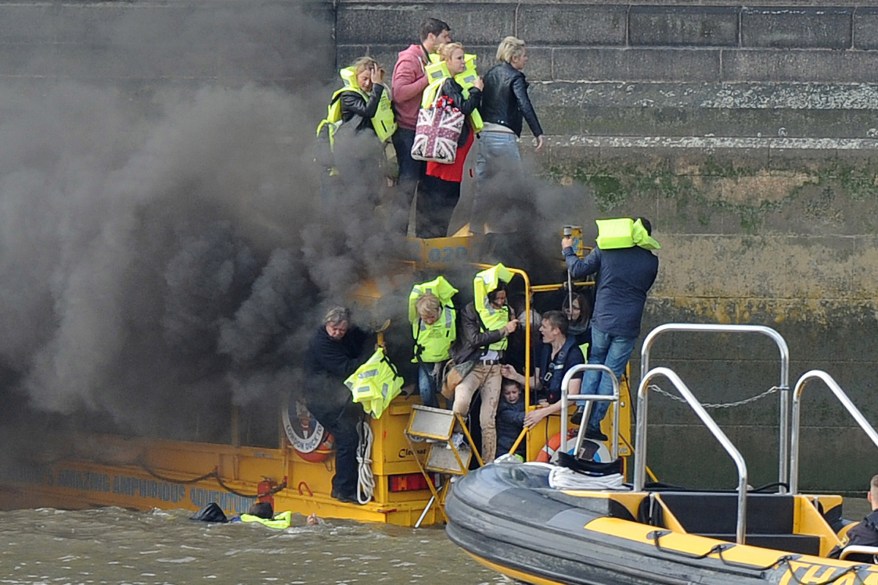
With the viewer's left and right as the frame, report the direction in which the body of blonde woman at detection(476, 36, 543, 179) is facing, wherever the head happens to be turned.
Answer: facing away from the viewer and to the right of the viewer

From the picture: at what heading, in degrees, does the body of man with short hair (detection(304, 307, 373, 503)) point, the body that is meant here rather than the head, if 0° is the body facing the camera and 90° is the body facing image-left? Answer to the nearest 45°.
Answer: approximately 315°

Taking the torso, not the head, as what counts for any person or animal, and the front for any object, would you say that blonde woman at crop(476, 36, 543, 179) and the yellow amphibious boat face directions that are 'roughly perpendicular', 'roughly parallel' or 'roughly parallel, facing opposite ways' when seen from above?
roughly perpendicular
